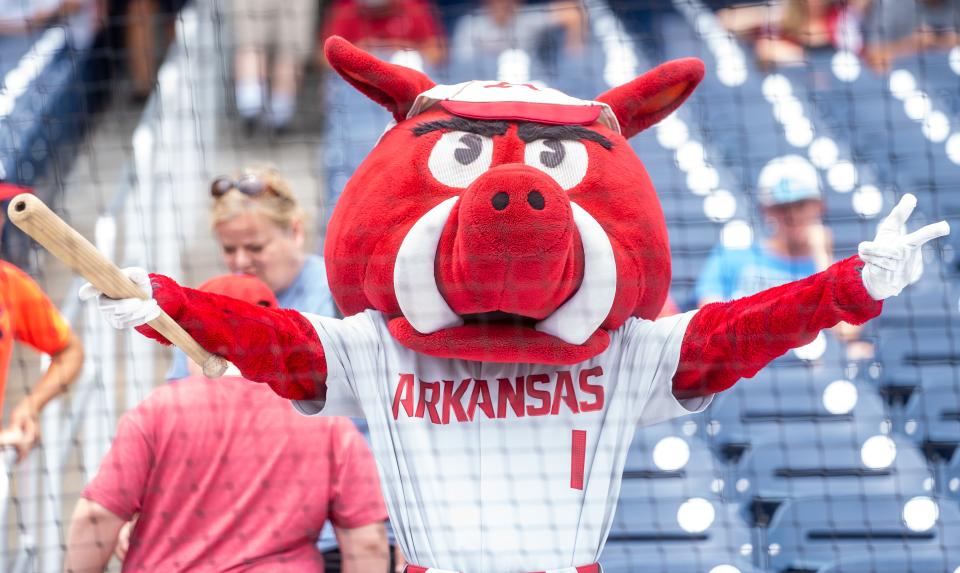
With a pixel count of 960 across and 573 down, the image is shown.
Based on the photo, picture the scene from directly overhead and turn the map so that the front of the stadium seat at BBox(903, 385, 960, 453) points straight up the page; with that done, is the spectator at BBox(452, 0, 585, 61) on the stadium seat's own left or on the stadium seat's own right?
on the stadium seat's own right

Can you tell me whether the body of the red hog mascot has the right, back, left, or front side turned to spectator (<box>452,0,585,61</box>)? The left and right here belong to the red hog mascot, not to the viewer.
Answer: back

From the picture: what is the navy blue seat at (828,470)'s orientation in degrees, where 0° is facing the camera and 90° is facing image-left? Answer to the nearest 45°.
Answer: approximately 0°

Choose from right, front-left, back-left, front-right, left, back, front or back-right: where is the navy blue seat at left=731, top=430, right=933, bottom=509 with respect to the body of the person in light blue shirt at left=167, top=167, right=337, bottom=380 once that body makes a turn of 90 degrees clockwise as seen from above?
back-right
